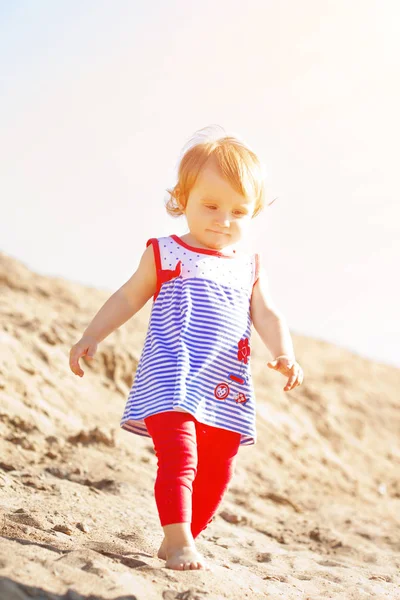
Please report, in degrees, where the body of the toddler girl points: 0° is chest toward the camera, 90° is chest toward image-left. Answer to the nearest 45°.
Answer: approximately 0°
